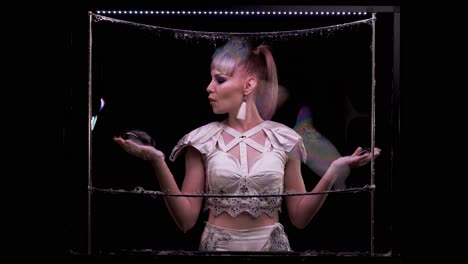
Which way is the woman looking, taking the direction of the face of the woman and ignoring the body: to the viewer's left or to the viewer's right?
to the viewer's left

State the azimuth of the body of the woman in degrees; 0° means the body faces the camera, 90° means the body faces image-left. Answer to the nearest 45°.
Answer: approximately 0°
